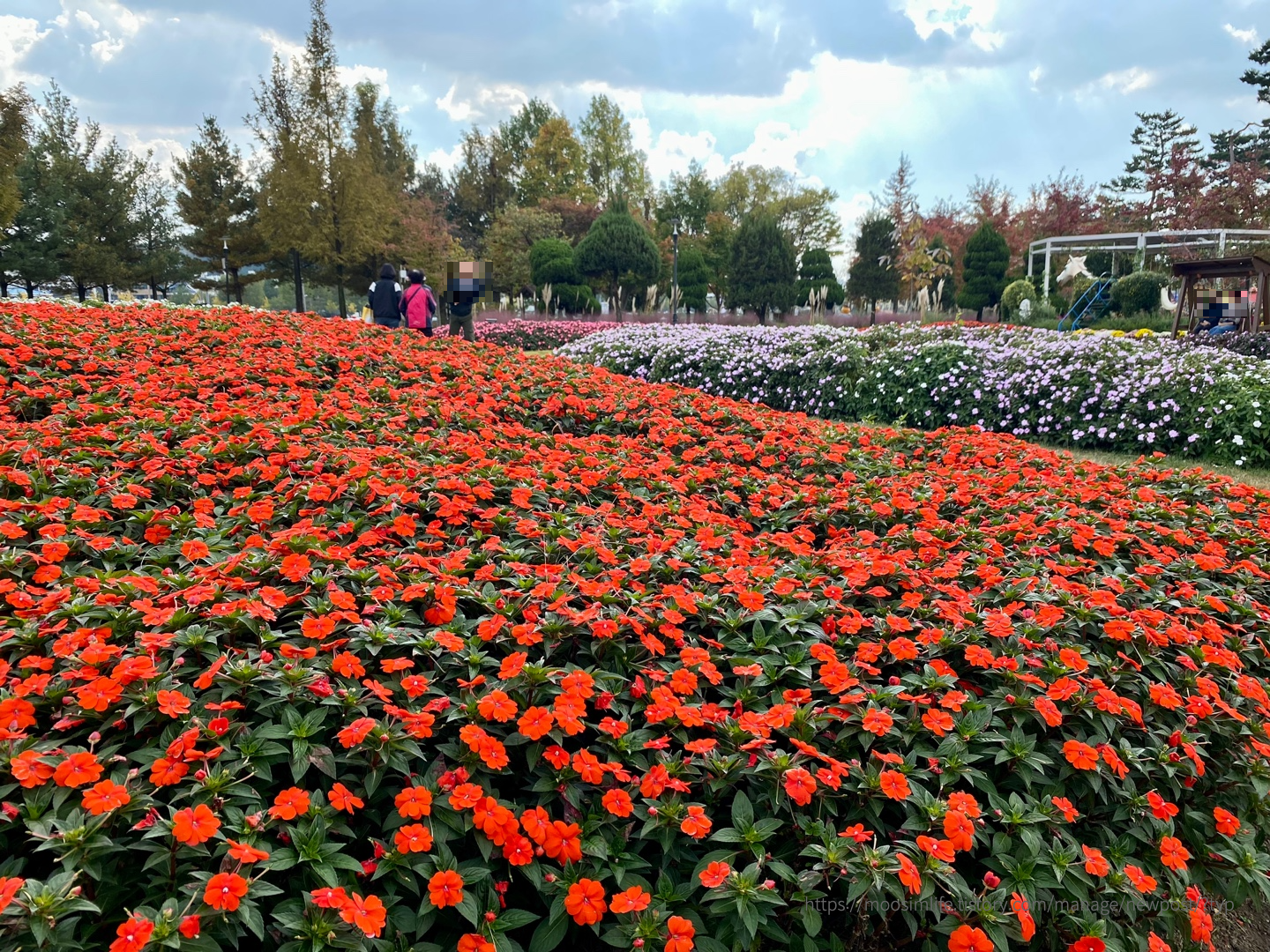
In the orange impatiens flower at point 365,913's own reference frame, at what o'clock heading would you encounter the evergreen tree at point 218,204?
The evergreen tree is roughly at 6 o'clock from the orange impatiens flower.

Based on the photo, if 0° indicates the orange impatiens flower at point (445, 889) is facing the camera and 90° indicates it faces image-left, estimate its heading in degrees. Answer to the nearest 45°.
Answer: approximately 0°

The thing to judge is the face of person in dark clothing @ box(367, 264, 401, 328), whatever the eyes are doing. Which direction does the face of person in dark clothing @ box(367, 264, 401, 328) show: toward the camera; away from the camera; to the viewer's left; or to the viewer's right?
away from the camera

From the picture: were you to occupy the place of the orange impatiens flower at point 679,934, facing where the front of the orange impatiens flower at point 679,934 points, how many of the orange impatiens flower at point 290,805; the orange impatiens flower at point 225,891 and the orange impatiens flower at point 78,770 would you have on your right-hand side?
3

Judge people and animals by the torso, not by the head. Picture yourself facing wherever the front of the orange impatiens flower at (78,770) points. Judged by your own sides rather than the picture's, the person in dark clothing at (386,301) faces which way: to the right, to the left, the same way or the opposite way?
the opposite way

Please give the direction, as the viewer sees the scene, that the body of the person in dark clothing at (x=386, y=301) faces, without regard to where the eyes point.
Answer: away from the camera

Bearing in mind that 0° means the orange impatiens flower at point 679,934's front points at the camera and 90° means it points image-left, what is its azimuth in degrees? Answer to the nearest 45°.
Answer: approximately 0°

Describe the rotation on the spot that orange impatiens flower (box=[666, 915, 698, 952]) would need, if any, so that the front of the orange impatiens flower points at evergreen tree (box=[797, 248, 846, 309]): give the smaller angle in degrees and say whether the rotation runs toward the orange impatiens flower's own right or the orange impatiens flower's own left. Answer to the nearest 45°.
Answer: approximately 180°

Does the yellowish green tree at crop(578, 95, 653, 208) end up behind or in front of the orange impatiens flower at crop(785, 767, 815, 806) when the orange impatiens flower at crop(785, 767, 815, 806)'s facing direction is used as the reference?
behind
